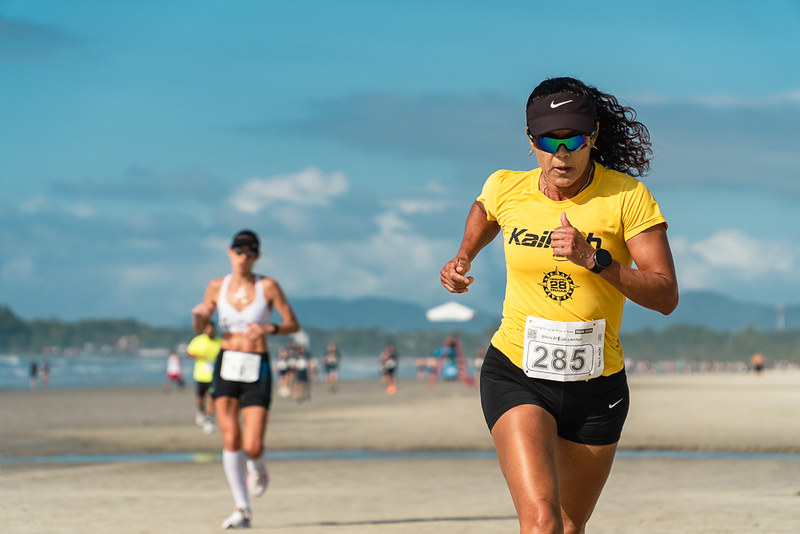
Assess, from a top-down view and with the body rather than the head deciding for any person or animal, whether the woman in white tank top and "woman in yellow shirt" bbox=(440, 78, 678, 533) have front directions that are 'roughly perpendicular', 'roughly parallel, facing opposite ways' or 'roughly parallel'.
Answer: roughly parallel

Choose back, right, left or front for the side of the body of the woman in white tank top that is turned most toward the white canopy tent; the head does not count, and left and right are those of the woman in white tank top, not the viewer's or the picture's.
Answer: back

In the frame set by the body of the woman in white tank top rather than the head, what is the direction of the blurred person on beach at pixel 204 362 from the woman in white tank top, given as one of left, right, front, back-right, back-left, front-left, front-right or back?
back

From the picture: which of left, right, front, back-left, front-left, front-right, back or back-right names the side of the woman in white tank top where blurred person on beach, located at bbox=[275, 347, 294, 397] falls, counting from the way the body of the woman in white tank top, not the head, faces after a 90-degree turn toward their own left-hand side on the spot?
left

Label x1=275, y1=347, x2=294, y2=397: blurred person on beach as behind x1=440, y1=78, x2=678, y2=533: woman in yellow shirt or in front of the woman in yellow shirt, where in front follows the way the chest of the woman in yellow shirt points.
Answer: behind

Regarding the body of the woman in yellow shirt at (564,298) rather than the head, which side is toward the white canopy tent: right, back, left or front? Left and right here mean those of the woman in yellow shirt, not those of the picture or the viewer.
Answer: back

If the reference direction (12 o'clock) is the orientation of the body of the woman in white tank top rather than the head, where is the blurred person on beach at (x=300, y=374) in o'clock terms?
The blurred person on beach is roughly at 6 o'clock from the woman in white tank top.

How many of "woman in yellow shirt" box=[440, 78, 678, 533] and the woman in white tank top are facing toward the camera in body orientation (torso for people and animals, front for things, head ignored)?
2

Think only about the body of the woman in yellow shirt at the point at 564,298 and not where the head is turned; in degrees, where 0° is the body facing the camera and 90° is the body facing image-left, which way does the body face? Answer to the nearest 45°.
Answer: approximately 0°

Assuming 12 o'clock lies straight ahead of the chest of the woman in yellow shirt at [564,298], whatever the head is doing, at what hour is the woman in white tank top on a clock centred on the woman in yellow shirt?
The woman in white tank top is roughly at 5 o'clock from the woman in yellow shirt.

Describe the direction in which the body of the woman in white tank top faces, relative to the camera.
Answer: toward the camera
